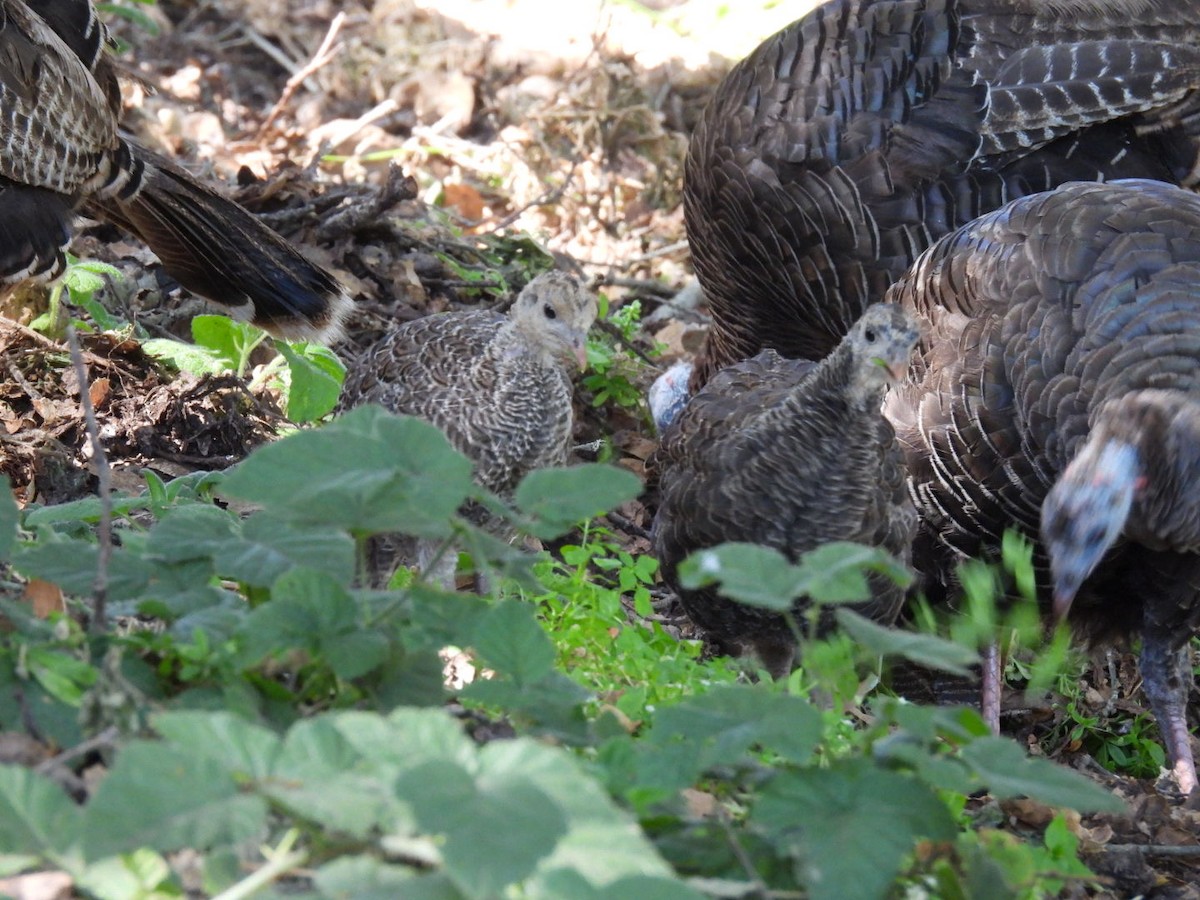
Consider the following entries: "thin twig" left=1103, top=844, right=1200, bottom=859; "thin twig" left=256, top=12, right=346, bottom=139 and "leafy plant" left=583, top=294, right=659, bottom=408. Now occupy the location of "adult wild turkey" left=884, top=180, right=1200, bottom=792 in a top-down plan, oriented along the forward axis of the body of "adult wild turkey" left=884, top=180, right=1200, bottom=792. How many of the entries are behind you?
2

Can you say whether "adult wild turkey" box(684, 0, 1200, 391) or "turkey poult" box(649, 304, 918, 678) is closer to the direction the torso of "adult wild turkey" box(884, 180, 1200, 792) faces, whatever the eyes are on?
the turkey poult

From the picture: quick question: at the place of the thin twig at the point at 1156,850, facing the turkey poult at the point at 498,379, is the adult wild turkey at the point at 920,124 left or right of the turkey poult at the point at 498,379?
right

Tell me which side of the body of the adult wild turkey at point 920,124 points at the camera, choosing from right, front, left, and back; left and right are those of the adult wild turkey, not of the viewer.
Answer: left

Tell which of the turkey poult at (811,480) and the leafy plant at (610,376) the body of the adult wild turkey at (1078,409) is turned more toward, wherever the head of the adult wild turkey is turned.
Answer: the turkey poult

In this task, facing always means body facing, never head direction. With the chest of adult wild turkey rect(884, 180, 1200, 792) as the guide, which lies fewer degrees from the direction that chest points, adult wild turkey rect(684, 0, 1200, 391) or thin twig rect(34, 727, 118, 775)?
the thin twig

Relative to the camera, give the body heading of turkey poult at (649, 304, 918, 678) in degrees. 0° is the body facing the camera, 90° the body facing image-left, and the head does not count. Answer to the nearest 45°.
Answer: approximately 315°

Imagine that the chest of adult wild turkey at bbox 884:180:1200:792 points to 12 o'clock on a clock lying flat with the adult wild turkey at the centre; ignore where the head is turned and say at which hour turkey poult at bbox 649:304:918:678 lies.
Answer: The turkey poult is roughly at 3 o'clock from the adult wild turkey.

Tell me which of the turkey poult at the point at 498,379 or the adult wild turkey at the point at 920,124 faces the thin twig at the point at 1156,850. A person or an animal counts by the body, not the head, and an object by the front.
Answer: the turkey poult
